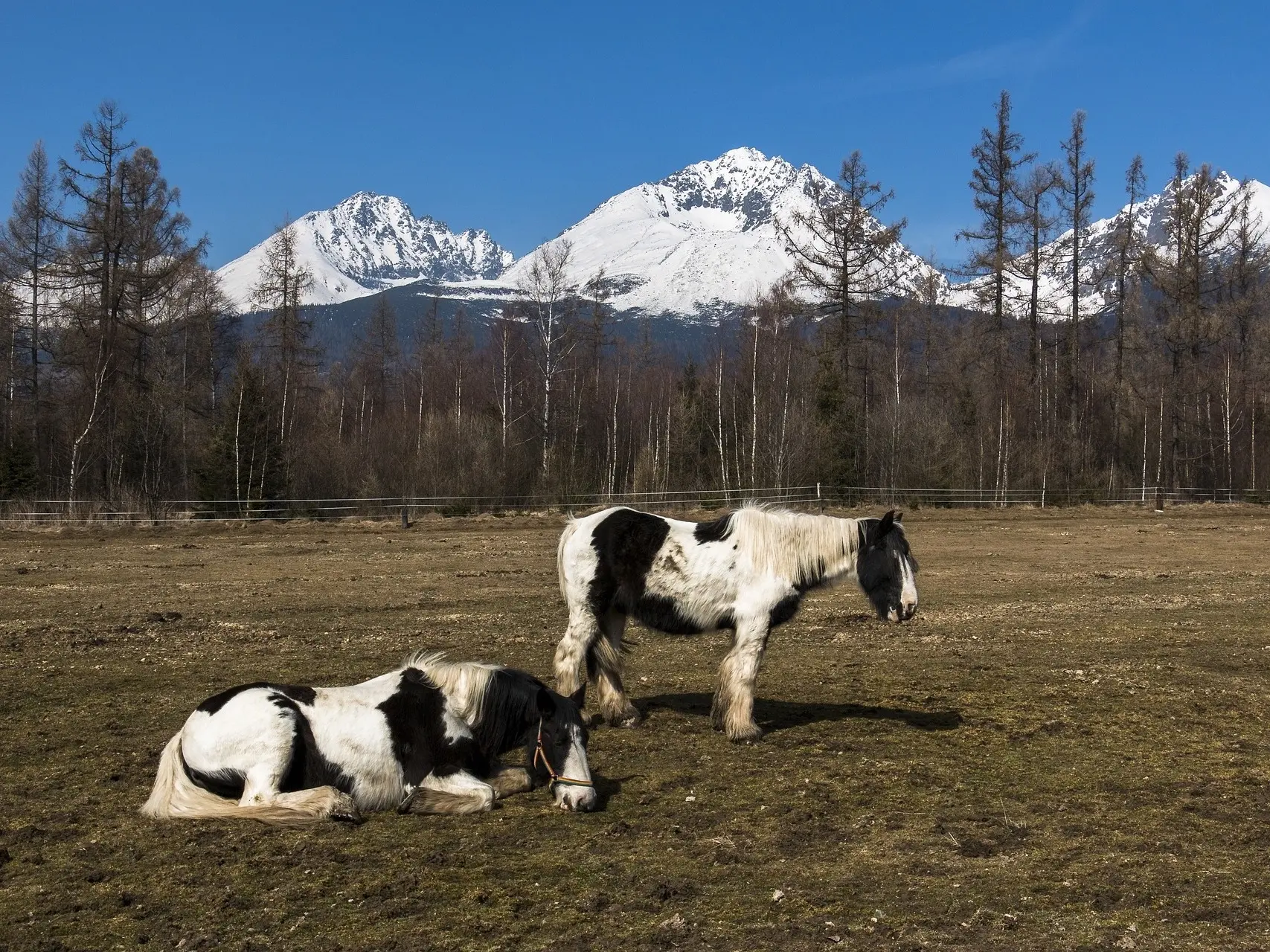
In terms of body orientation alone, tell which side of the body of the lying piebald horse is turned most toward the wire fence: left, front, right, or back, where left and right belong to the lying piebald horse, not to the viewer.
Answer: left

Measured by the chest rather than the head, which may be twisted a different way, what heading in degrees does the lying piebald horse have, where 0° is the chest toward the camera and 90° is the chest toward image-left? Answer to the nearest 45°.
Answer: approximately 270°
